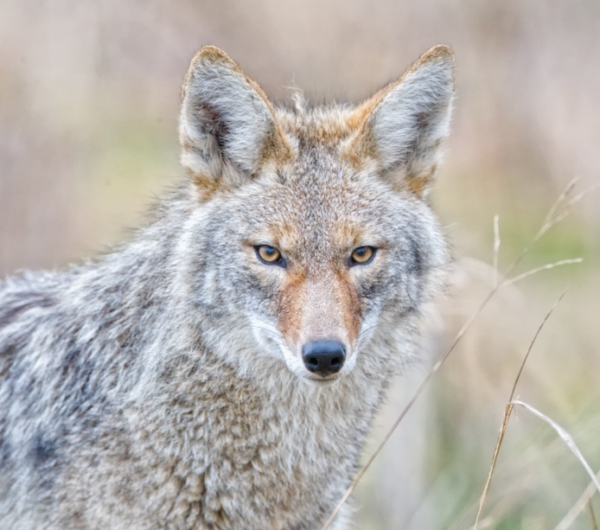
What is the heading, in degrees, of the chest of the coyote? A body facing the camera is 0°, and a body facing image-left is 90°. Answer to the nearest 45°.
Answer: approximately 315°
